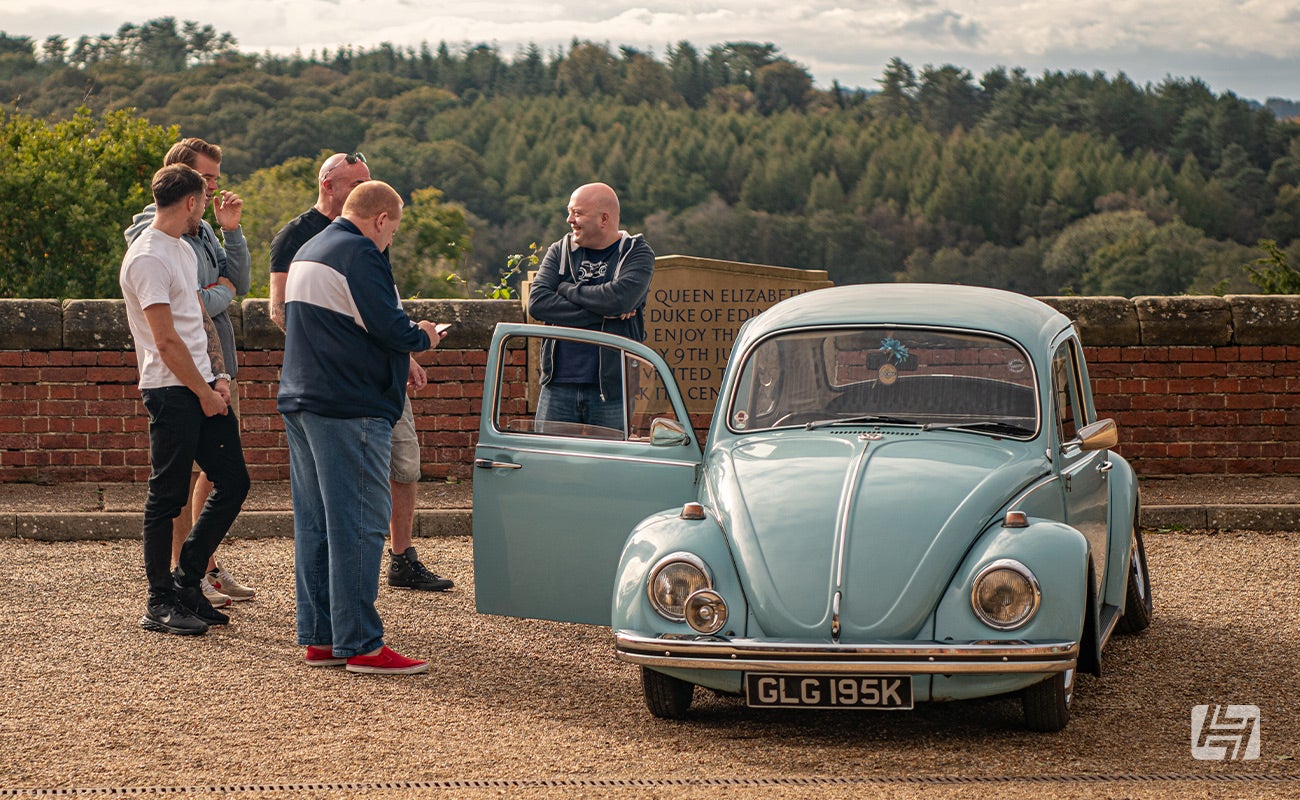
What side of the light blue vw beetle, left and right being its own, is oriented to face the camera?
front

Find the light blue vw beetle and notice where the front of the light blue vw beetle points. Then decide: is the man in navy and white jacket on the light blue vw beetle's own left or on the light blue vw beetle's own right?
on the light blue vw beetle's own right

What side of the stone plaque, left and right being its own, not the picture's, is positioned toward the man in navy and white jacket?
front

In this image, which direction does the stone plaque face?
toward the camera

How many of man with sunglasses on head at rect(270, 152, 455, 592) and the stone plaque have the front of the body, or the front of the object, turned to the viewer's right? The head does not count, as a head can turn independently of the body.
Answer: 1

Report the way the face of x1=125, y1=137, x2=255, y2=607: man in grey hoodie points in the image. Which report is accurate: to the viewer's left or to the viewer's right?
to the viewer's right

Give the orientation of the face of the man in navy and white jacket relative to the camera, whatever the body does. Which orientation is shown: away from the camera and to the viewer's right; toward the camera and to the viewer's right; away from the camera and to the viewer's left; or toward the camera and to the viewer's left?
away from the camera and to the viewer's right

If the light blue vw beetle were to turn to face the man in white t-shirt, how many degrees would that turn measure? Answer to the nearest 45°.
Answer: approximately 90° to its right

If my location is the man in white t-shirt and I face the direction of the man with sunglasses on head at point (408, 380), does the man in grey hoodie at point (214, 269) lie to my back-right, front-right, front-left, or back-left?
front-left

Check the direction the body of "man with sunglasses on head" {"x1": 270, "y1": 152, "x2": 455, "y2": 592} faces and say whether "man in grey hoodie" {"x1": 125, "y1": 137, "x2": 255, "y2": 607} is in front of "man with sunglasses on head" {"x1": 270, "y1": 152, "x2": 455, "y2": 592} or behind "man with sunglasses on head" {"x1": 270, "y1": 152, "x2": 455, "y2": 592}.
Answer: behind

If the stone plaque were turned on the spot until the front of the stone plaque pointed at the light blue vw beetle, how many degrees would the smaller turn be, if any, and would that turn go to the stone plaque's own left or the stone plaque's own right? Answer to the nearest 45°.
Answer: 0° — it already faces it

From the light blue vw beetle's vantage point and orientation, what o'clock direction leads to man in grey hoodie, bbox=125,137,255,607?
The man in grey hoodie is roughly at 4 o'clock from the light blue vw beetle.

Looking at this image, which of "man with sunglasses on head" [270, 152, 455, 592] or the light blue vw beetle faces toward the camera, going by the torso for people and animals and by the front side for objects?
the light blue vw beetle

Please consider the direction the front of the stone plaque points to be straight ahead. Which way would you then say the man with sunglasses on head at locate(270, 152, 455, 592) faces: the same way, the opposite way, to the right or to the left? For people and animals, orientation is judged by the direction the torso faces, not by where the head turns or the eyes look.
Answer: to the left

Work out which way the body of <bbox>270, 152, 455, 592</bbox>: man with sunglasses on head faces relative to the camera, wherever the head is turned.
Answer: to the viewer's right

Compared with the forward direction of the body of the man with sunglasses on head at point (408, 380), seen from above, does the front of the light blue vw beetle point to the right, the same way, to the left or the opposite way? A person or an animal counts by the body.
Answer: to the right

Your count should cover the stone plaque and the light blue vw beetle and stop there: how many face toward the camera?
2

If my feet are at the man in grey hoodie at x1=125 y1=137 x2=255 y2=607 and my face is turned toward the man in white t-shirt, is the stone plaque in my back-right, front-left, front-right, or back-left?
back-left
